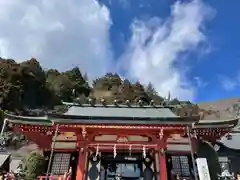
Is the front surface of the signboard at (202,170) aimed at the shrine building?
no

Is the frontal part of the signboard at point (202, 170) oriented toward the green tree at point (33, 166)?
no

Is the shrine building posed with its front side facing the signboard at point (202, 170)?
no

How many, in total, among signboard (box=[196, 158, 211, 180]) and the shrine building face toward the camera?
2

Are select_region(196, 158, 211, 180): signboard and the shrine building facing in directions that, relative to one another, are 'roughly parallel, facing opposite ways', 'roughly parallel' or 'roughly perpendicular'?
roughly parallel

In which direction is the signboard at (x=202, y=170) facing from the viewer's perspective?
toward the camera

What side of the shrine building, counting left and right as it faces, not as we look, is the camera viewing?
front
